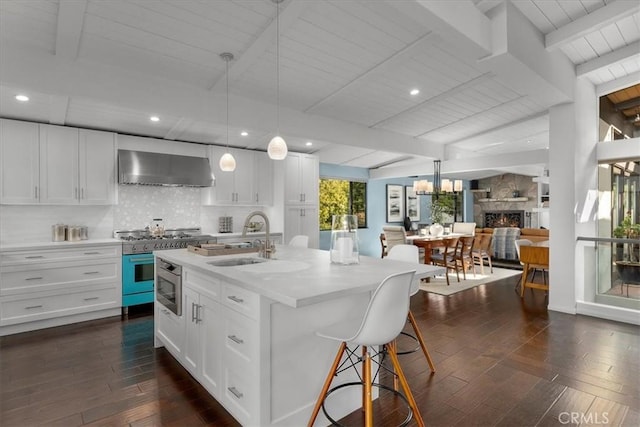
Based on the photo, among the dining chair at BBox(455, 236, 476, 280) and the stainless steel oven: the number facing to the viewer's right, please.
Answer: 0

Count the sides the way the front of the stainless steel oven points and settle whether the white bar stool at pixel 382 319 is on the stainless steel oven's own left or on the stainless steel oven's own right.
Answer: on the stainless steel oven's own left

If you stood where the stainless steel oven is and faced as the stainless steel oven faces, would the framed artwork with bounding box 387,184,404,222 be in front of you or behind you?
behind

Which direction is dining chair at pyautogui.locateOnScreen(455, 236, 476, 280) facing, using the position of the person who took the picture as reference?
facing away from the viewer and to the left of the viewer

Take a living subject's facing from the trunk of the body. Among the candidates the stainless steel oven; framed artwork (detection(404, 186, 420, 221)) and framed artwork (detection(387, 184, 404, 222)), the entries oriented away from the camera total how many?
0

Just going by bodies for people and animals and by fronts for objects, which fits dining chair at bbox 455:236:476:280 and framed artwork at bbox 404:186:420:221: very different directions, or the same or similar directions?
very different directions

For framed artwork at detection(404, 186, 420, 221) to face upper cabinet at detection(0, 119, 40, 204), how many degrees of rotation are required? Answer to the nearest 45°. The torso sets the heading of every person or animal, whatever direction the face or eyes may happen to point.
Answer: approximately 90° to its right

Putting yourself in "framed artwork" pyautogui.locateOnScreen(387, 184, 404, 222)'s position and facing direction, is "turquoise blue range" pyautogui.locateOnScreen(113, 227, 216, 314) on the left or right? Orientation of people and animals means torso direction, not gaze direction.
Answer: on its right

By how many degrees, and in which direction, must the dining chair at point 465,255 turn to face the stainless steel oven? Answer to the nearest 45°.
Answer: approximately 90° to its left

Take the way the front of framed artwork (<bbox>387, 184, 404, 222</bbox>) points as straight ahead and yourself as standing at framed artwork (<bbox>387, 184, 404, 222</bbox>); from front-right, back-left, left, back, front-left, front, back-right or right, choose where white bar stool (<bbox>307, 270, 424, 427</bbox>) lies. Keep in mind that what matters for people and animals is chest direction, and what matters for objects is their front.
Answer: front-right

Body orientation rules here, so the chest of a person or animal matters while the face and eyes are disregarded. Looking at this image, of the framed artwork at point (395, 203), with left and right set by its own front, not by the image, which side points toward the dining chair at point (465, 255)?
front

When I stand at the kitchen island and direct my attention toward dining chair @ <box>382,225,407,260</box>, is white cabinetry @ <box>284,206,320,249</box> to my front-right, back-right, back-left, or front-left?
front-left

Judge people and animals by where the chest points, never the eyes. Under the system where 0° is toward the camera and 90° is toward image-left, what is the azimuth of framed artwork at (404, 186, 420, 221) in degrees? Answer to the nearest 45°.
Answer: approximately 315°

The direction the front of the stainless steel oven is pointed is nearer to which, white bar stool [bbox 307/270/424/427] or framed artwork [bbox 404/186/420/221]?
the white bar stool

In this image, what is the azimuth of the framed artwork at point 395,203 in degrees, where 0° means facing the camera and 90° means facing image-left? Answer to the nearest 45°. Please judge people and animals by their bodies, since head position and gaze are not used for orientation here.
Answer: approximately 315°
